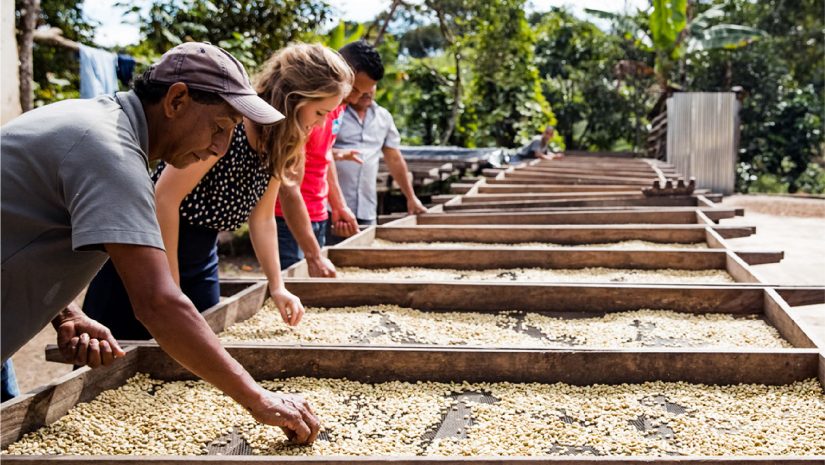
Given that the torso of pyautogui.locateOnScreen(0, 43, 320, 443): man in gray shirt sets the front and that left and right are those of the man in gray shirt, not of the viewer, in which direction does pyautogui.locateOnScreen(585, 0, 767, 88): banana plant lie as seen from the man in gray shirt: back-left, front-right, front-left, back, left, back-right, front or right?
front-left

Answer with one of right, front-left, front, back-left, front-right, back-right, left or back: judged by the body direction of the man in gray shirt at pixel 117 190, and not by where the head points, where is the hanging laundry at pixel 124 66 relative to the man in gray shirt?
left

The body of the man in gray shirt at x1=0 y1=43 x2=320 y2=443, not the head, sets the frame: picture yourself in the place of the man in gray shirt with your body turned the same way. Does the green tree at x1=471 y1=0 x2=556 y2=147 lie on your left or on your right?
on your left

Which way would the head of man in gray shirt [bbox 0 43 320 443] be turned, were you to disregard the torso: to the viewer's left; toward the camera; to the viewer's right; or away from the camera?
to the viewer's right

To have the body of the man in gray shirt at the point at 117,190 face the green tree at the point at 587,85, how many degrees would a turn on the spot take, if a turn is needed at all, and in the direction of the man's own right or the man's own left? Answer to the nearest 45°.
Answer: approximately 45° to the man's own left

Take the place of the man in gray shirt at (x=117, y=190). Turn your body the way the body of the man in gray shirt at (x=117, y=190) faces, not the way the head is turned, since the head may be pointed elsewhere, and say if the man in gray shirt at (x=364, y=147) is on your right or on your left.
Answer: on your left

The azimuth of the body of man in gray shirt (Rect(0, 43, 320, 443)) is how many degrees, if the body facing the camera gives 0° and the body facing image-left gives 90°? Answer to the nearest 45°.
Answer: approximately 270°

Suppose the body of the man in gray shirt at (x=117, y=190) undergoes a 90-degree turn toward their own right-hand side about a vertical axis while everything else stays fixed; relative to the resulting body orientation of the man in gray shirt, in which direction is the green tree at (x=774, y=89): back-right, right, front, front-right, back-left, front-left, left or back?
back-left

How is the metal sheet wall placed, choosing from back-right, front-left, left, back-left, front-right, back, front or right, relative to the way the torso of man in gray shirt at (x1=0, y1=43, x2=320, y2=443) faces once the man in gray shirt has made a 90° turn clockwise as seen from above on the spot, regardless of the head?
back-left

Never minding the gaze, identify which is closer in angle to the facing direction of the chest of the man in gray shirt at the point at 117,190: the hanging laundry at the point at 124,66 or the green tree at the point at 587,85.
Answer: the green tree

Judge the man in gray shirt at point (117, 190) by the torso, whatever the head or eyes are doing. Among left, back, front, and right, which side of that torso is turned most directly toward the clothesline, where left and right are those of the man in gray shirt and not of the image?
left

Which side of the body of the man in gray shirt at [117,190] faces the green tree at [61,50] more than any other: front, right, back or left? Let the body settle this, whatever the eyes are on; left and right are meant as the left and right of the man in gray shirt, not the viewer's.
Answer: left

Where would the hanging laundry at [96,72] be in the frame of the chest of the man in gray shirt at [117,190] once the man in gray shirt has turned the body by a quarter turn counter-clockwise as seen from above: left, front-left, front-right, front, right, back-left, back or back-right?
front
